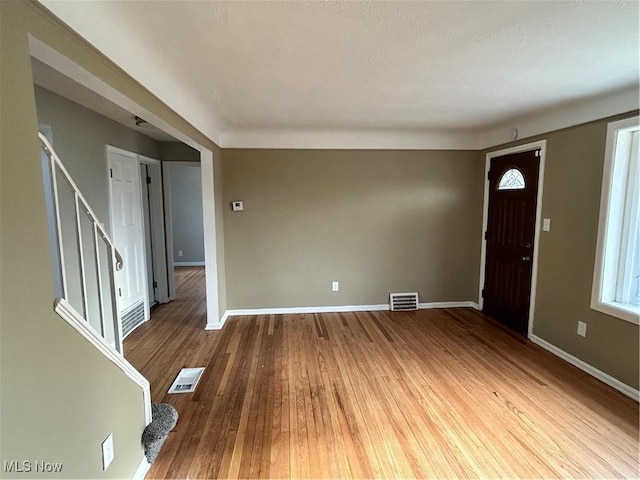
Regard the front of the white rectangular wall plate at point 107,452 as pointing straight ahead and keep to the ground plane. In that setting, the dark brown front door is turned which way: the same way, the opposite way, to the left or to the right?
the opposite way

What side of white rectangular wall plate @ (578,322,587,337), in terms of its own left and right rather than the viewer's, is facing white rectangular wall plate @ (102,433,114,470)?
front

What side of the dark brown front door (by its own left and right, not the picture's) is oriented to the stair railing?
front

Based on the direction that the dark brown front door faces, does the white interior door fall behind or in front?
in front

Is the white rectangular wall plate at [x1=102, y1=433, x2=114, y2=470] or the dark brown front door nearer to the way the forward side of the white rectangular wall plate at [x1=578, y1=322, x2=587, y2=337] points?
the white rectangular wall plate

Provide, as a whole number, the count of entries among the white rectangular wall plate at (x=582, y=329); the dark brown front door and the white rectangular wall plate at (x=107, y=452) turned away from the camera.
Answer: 0

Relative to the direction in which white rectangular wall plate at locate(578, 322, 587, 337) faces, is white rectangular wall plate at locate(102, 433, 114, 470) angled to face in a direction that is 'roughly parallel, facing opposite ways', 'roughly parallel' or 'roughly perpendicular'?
roughly parallel, facing opposite ways

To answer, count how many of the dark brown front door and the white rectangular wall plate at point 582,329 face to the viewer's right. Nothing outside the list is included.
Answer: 0

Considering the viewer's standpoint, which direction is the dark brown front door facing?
facing the viewer and to the left of the viewer

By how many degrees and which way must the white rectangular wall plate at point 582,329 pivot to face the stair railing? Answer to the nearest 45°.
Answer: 0° — it already faces it

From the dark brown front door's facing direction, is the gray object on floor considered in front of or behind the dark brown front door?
in front

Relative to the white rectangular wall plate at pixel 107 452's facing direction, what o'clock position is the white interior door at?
The white interior door is roughly at 8 o'clock from the white rectangular wall plate.

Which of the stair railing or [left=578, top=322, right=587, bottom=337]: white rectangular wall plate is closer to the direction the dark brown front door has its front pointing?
the stair railing

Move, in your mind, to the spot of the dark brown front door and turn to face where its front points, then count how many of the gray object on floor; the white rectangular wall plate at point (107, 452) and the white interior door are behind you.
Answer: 0

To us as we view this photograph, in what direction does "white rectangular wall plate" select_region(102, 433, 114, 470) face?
facing the viewer and to the right of the viewer

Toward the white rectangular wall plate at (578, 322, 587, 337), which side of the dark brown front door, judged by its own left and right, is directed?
left

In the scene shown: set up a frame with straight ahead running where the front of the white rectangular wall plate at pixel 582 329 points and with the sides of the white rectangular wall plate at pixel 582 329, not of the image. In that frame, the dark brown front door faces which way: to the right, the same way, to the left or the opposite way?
the same way
